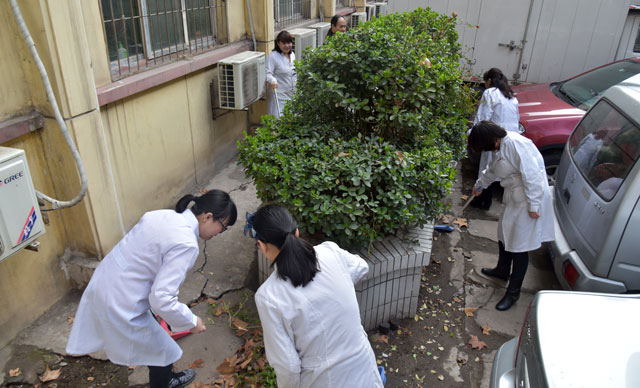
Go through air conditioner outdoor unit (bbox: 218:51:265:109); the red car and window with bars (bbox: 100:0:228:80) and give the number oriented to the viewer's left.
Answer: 1

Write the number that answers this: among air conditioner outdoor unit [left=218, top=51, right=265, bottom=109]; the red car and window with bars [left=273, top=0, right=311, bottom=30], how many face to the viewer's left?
1

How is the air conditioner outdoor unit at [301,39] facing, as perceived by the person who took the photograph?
facing the viewer and to the right of the viewer

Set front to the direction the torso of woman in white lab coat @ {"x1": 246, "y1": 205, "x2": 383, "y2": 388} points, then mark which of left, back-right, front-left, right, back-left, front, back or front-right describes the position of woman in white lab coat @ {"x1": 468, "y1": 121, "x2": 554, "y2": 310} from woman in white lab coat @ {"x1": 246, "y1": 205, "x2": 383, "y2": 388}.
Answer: right

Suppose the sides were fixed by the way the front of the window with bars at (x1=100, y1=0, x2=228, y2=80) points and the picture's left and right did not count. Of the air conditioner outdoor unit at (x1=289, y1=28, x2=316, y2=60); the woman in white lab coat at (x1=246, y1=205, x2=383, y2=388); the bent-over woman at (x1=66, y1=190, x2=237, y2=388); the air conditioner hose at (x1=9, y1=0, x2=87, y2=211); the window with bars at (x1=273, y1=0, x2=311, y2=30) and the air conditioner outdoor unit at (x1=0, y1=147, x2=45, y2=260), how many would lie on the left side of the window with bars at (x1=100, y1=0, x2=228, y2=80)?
2

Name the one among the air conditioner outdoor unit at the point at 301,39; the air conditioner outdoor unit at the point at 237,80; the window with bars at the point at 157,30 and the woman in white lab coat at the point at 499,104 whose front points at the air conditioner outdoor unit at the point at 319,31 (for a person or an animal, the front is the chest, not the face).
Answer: the woman in white lab coat

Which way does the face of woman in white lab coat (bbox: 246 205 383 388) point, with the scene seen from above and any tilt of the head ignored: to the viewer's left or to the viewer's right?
to the viewer's left

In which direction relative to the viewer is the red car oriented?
to the viewer's left

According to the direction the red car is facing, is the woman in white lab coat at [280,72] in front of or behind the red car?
in front

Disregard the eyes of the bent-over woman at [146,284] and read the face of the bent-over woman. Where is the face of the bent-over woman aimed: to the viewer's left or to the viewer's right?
to the viewer's right

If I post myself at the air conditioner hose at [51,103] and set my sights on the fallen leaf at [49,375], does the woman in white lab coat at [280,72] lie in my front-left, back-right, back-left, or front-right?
back-left

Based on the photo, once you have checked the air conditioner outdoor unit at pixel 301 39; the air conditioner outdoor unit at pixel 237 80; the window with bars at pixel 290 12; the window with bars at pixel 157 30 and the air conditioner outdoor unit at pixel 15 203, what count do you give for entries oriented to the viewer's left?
0

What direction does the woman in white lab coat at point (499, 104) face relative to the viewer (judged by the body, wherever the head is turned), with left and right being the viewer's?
facing away from the viewer and to the left of the viewer

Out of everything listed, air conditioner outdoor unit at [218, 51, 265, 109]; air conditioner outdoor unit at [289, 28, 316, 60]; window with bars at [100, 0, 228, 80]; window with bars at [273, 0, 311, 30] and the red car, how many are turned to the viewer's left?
1

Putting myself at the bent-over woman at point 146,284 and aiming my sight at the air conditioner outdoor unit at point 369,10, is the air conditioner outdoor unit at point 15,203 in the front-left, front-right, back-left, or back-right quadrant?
front-left

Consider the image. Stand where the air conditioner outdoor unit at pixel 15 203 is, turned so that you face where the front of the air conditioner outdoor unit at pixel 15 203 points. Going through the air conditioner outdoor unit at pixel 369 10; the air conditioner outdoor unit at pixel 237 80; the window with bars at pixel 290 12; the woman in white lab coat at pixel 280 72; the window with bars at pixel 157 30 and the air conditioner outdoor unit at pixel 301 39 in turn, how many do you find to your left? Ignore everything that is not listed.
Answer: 6

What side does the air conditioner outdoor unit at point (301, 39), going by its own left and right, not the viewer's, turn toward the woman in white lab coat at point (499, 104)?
front

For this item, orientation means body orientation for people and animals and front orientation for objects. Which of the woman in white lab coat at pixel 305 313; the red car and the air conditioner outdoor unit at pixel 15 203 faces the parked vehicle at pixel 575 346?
the air conditioner outdoor unit

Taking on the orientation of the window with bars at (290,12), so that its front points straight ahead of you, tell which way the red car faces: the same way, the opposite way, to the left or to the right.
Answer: the opposite way

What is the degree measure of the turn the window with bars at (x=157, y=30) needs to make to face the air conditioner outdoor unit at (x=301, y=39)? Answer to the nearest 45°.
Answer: approximately 90° to its left
